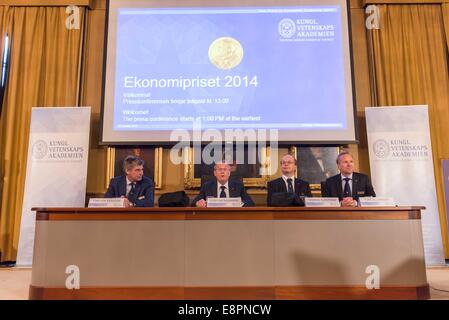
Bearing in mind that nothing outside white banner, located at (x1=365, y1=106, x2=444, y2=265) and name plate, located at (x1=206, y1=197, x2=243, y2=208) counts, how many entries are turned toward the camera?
2

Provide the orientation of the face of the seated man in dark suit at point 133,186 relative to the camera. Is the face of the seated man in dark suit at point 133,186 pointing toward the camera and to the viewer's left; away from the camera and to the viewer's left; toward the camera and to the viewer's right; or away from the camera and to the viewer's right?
toward the camera and to the viewer's right

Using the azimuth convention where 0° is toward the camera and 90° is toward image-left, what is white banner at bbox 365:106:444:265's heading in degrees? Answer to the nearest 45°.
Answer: approximately 0°

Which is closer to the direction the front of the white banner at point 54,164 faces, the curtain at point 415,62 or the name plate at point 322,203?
the name plate

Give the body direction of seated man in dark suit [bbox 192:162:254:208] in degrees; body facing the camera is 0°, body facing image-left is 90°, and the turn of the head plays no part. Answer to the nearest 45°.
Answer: approximately 0°
